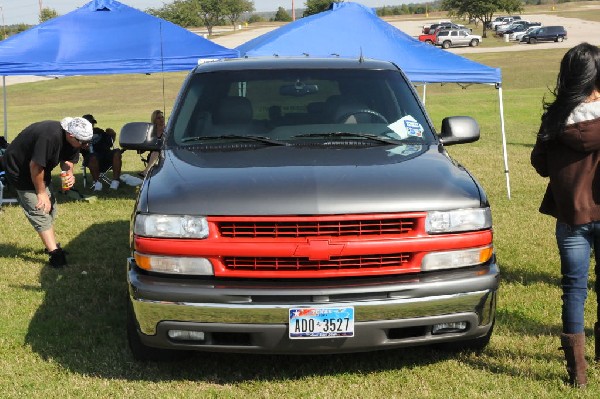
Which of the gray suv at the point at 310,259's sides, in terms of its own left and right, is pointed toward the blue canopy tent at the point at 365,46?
back

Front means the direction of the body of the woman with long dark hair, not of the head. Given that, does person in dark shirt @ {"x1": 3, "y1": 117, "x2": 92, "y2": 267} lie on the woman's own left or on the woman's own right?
on the woman's own left

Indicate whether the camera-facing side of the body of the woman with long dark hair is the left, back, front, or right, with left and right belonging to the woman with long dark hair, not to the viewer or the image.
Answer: back

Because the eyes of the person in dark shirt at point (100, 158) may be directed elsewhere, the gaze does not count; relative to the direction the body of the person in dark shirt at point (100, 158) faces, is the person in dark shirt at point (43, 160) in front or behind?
in front

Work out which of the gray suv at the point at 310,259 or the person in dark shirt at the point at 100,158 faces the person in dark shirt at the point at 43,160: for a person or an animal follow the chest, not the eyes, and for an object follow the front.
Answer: the person in dark shirt at the point at 100,158

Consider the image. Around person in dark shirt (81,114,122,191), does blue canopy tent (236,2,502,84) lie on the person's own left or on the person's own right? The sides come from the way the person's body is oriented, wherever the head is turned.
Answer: on the person's own left

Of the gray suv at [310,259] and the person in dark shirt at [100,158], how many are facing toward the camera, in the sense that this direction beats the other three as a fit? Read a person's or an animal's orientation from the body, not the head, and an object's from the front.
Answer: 2

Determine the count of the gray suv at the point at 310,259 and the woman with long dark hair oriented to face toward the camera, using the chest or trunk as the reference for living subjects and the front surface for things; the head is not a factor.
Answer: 1

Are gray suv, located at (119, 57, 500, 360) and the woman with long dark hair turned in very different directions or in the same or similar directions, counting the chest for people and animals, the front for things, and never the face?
very different directions

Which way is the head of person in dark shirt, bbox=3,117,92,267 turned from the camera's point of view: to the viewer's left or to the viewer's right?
to the viewer's right

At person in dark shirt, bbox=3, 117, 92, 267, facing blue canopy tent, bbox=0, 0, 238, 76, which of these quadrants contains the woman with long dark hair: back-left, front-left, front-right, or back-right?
back-right
